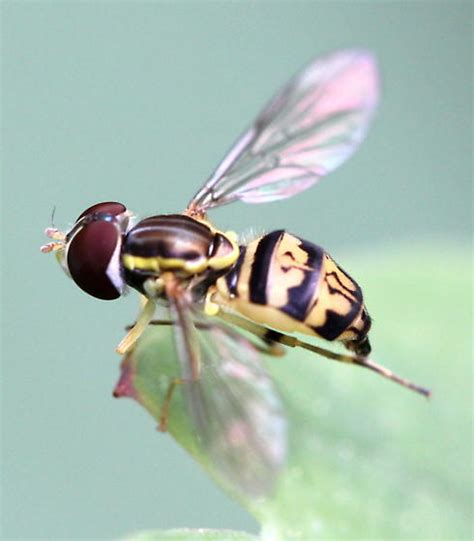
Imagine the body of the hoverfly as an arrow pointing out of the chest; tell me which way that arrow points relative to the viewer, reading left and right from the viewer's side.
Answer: facing to the left of the viewer
